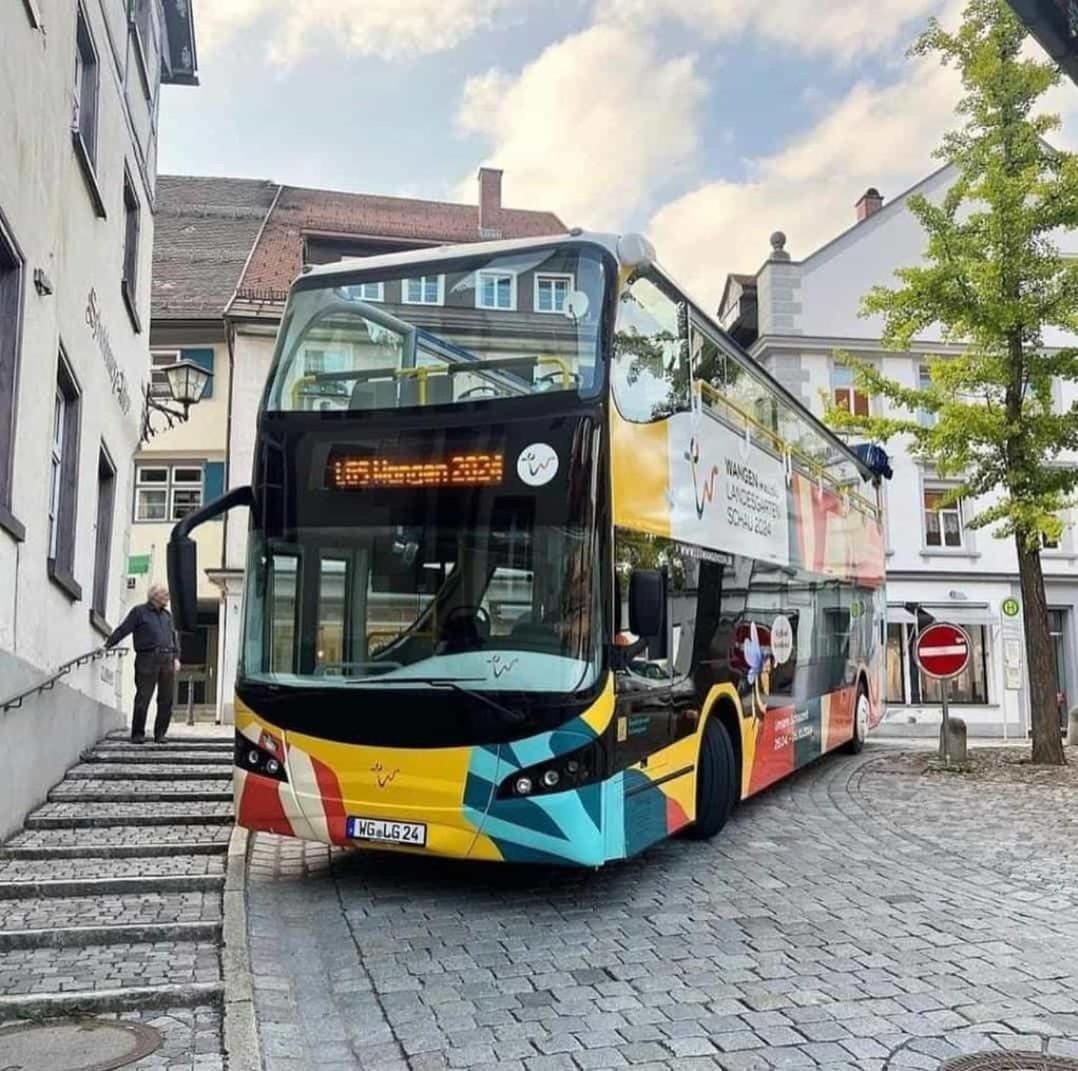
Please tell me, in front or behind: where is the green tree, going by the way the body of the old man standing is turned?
in front

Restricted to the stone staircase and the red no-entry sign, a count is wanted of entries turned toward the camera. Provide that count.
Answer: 2

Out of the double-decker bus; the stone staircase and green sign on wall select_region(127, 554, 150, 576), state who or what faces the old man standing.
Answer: the green sign on wall

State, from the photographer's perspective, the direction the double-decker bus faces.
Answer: facing the viewer and to the left of the viewer

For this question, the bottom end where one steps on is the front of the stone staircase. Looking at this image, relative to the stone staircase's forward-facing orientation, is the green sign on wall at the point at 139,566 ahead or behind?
behind

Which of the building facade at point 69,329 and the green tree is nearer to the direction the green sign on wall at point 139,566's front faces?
the building facade

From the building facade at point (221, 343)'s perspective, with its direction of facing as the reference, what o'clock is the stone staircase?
The stone staircase is roughly at 12 o'clock from the building facade.

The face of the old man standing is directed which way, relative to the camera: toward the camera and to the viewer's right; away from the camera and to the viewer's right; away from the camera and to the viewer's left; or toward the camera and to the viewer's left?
toward the camera and to the viewer's right

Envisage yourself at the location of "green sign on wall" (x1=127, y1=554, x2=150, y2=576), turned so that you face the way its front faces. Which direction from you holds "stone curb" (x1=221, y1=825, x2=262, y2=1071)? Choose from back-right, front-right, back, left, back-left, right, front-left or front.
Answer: front

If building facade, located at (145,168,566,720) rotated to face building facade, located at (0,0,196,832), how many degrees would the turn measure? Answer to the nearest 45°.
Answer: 0° — it already faces it

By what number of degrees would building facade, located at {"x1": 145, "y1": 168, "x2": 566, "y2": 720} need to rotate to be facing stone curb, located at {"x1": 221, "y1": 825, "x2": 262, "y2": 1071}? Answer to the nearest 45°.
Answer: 0° — it already faces it

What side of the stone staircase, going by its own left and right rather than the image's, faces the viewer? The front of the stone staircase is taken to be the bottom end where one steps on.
front

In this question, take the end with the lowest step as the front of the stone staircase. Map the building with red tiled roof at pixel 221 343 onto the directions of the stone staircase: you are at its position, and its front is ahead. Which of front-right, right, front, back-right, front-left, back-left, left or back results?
back
